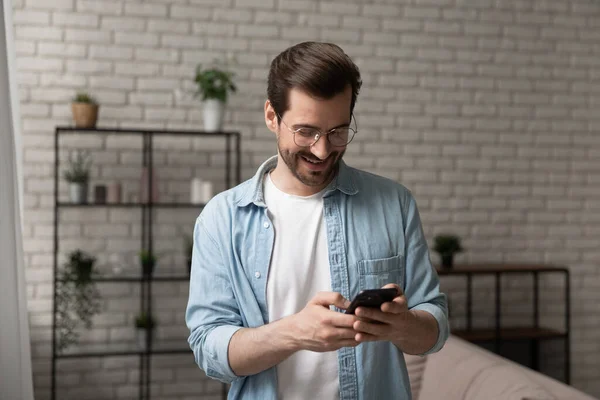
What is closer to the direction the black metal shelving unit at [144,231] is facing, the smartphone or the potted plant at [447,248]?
the smartphone

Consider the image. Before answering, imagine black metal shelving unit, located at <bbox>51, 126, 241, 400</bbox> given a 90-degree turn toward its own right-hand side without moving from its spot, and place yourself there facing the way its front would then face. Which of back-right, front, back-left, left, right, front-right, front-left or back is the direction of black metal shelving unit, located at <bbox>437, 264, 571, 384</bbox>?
back

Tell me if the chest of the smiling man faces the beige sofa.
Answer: no

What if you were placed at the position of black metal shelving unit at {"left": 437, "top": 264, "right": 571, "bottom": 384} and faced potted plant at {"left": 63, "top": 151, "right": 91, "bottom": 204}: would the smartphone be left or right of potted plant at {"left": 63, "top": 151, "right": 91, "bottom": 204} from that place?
left

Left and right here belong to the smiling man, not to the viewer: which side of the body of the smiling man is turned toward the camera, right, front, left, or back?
front

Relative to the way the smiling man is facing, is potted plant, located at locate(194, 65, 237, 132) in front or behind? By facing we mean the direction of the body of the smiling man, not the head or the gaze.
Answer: behind

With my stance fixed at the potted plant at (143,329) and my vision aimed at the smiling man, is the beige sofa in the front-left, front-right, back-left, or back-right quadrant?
front-left

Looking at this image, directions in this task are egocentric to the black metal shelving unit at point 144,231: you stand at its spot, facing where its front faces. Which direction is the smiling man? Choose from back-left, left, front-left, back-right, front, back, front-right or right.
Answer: front

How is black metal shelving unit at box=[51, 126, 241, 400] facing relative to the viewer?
toward the camera

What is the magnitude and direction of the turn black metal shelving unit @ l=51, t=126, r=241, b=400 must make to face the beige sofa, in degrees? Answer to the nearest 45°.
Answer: approximately 45° to its left

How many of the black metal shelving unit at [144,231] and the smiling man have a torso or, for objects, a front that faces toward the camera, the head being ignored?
2

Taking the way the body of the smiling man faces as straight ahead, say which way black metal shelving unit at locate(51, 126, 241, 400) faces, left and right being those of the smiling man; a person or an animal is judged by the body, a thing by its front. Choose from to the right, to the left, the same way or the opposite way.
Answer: the same way

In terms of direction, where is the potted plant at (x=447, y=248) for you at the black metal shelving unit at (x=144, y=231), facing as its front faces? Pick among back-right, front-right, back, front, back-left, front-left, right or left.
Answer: left
